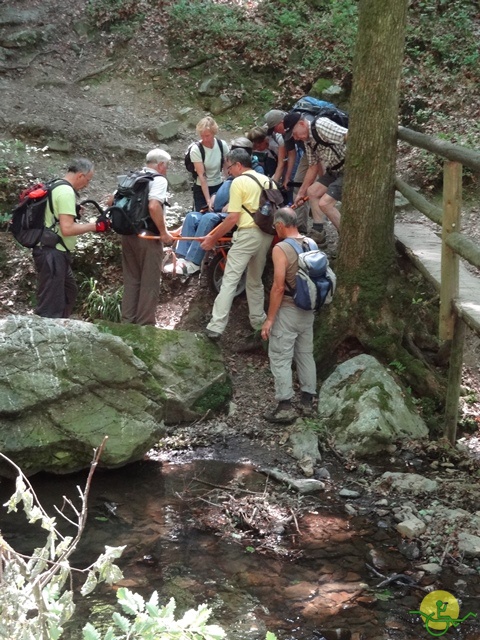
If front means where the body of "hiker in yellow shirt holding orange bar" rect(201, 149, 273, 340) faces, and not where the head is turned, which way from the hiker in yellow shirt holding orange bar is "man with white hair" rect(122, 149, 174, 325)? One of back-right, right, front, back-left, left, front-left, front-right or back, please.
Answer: front

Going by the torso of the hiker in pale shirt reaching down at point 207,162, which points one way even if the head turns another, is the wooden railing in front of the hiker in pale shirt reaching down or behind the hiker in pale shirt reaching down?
in front

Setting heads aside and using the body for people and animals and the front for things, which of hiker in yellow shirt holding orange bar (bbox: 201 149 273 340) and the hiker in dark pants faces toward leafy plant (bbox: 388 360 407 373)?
the hiker in dark pants

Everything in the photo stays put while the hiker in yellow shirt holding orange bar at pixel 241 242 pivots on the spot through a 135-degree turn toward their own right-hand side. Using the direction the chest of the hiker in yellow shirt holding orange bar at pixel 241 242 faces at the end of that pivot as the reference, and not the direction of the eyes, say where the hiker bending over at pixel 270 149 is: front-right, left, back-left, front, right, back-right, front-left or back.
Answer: front-left

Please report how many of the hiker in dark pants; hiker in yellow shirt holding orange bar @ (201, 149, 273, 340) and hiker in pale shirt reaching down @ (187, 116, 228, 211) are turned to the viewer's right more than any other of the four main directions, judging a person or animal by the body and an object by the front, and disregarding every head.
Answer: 1

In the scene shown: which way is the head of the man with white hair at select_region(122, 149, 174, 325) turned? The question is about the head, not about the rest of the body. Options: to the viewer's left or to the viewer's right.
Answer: to the viewer's right

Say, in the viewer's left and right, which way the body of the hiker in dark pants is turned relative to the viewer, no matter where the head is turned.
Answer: facing to the right of the viewer

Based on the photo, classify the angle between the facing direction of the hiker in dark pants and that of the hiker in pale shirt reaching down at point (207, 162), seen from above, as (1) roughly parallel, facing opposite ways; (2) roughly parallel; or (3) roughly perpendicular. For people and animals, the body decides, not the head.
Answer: roughly perpendicular

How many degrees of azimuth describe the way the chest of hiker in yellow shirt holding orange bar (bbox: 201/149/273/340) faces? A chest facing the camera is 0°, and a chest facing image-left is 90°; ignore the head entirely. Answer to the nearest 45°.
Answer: approximately 90°

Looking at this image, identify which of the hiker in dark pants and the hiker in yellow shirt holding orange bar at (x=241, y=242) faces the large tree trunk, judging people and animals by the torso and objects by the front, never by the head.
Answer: the hiker in dark pants

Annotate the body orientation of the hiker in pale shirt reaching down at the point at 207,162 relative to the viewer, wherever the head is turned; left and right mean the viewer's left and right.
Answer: facing the viewer
